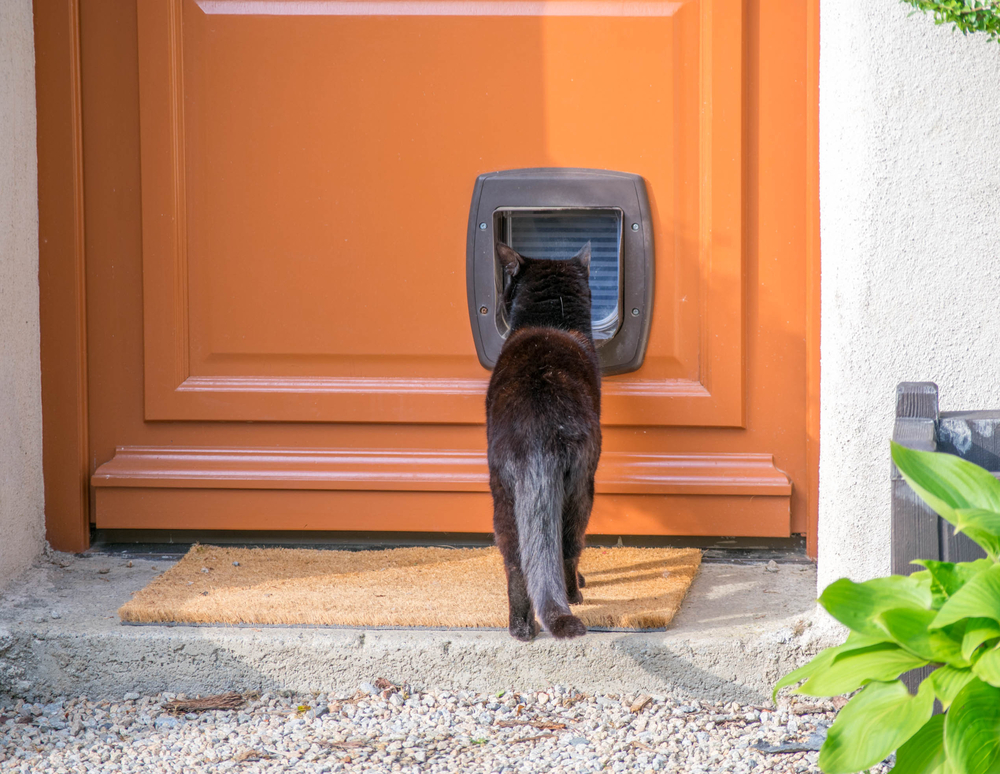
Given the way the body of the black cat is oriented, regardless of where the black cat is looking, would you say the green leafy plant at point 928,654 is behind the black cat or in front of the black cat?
behind

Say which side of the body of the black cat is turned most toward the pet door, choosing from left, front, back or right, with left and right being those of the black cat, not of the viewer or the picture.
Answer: front

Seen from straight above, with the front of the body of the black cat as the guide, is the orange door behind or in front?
in front

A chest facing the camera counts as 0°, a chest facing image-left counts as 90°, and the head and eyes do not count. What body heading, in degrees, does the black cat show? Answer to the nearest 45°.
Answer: approximately 180°

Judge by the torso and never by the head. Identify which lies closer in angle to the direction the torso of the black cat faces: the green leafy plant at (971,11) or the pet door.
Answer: the pet door

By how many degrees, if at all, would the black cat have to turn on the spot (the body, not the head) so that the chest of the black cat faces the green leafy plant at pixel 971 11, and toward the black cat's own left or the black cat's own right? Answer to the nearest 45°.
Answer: approximately 135° to the black cat's own right
